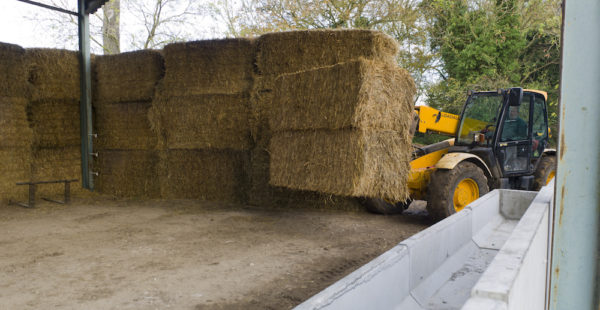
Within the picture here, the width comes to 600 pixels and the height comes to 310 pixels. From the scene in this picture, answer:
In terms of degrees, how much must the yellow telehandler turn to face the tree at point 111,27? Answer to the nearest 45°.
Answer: approximately 45° to its right

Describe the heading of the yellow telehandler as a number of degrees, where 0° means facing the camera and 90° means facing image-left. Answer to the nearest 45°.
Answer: approximately 45°

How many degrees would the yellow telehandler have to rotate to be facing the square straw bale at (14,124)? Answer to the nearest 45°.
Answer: approximately 45° to its right

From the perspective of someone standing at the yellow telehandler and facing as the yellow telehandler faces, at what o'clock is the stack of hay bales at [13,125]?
The stack of hay bales is roughly at 1 o'clock from the yellow telehandler.

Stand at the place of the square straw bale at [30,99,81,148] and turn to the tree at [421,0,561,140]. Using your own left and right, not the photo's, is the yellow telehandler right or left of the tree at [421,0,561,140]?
right
